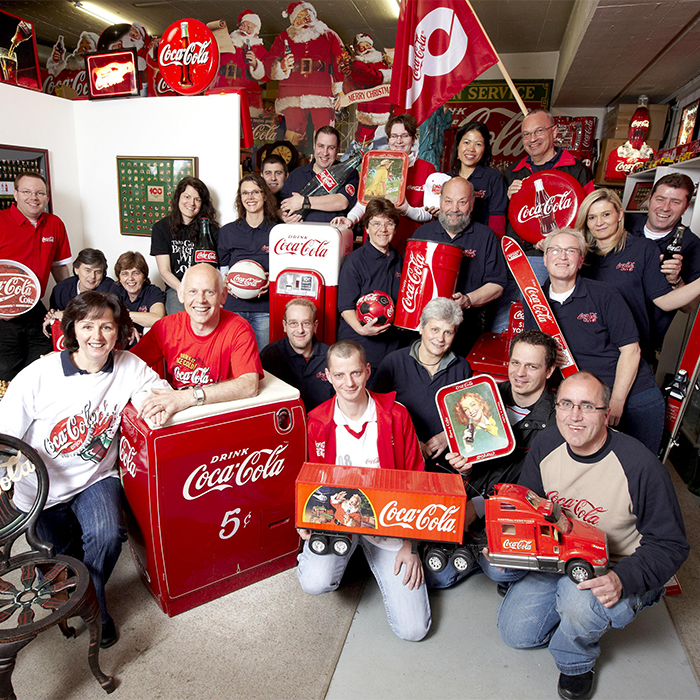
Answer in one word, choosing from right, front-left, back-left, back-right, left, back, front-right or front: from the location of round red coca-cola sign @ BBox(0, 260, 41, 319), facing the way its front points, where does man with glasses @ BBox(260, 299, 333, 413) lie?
front-left

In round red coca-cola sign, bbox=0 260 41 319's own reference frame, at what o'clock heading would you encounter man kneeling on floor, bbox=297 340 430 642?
The man kneeling on floor is roughly at 11 o'clock from the round red coca-cola sign.

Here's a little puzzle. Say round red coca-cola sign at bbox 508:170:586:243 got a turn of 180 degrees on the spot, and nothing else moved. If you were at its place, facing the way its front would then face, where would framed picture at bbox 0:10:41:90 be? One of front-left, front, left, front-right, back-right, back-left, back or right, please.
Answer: left

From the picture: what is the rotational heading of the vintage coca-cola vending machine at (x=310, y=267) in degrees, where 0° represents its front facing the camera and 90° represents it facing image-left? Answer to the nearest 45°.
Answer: approximately 45°

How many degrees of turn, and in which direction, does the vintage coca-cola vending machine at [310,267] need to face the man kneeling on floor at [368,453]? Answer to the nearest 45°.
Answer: approximately 45° to its left

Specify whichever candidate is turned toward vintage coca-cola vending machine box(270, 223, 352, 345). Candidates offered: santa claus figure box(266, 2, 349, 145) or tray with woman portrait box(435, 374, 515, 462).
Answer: the santa claus figure

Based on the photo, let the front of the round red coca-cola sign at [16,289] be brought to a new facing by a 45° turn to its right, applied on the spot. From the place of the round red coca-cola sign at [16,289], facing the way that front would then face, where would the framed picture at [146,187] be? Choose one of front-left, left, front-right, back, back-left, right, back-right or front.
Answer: back

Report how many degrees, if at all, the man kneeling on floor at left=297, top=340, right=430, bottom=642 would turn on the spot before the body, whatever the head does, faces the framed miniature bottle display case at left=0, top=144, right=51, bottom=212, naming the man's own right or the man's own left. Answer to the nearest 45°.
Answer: approximately 135° to the man's own right

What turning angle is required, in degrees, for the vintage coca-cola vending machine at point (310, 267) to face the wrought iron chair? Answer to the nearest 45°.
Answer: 0° — it already faces it

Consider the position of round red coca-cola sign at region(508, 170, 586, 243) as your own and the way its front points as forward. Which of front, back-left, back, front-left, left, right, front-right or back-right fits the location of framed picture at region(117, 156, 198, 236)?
right

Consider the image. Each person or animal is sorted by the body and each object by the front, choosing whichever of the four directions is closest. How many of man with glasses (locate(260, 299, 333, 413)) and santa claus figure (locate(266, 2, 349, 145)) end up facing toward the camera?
2

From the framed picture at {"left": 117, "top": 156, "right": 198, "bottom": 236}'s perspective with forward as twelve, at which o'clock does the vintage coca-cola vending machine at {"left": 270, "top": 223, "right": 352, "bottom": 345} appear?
The vintage coca-cola vending machine is roughly at 11 o'clock from the framed picture.

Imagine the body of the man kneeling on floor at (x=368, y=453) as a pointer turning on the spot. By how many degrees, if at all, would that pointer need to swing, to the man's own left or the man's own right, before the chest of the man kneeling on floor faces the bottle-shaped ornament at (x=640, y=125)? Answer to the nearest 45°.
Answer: approximately 135° to the man's own left

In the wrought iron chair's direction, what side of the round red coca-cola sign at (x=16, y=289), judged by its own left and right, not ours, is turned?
front
